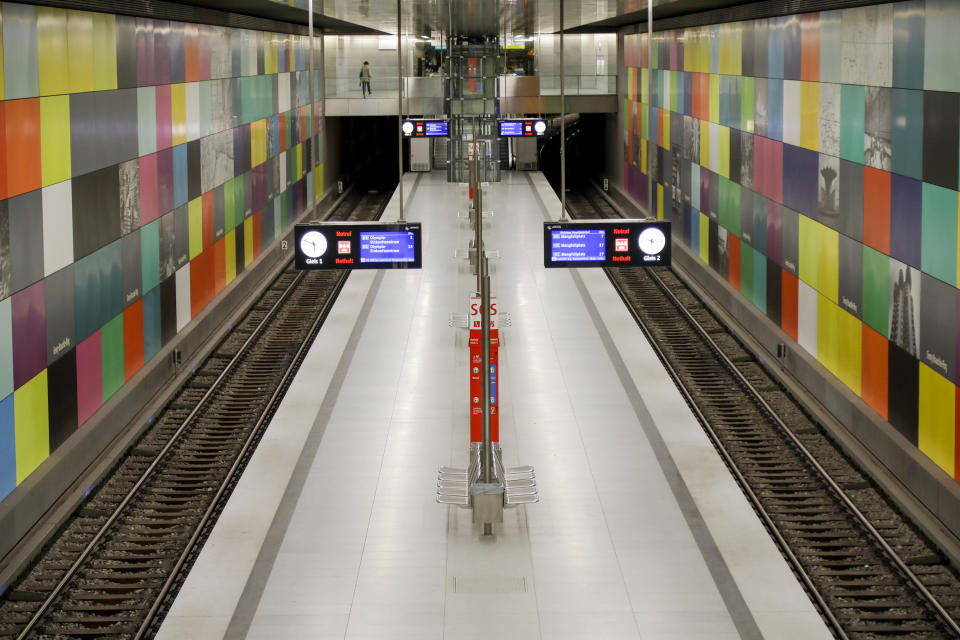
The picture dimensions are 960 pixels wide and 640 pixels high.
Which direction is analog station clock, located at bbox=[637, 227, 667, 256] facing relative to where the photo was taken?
toward the camera

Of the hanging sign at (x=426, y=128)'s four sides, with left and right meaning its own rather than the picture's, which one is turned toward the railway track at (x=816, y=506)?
front

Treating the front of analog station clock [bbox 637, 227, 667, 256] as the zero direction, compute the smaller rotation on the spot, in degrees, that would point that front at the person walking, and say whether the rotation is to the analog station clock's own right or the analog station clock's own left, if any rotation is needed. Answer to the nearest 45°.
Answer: approximately 180°

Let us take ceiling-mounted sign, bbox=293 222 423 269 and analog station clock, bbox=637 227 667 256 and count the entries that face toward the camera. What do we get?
2

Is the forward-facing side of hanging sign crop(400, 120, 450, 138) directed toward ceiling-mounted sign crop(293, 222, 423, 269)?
yes

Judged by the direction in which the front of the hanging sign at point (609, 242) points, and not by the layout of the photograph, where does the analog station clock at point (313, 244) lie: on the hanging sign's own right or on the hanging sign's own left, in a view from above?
on the hanging sign's own right

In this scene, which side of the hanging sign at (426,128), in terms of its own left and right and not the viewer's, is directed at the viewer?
front

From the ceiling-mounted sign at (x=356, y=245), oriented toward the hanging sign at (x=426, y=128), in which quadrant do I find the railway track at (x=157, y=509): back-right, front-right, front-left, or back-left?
back-left

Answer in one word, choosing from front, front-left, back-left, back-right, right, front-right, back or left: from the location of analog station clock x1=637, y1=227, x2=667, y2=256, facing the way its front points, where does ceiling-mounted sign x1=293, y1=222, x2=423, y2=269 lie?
right

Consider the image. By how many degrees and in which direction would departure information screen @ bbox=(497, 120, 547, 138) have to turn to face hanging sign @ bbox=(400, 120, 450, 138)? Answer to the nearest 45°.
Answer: approximately 90° to its right

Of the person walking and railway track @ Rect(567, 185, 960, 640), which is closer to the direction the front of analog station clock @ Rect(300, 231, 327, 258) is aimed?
the railway track

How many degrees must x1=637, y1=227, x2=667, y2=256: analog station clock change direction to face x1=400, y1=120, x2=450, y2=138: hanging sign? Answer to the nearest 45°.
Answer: approximately 180°

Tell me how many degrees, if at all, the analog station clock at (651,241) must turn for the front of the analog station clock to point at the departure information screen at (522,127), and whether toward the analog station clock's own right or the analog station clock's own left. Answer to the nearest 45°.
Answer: approximately 180°
